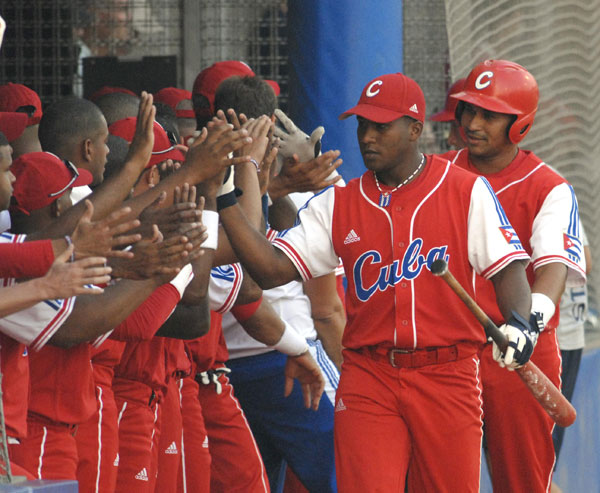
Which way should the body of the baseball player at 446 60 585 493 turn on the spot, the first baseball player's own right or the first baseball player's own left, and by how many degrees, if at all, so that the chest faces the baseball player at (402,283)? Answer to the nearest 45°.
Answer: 0° — they already face them

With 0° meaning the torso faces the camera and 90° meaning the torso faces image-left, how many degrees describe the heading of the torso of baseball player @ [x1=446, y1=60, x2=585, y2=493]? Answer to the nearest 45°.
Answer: approximately 45°
